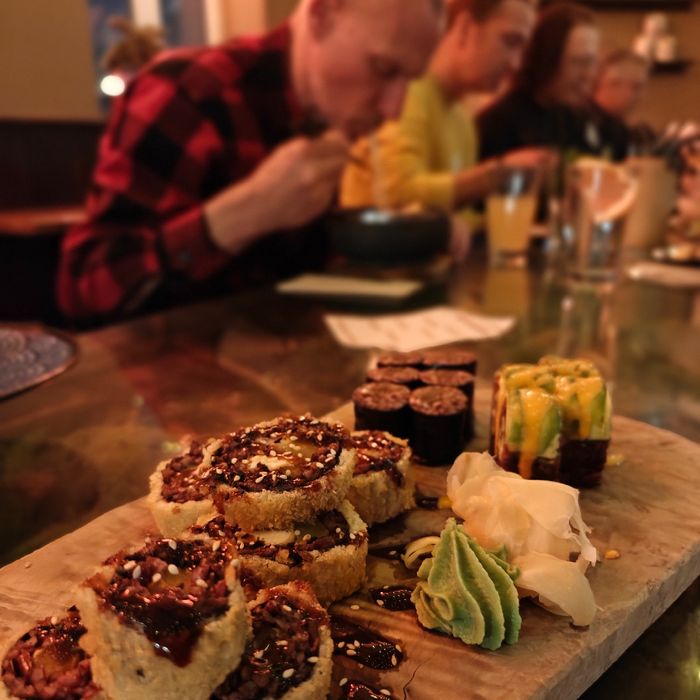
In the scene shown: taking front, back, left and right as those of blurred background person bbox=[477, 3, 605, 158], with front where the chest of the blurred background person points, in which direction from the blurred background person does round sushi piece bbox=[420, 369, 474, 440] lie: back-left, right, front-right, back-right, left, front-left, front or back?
front-right

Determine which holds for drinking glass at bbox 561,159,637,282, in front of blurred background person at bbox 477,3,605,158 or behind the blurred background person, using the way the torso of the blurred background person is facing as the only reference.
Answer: in front

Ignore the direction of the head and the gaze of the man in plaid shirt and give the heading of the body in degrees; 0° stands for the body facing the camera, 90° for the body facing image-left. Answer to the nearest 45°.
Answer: approximately 270°

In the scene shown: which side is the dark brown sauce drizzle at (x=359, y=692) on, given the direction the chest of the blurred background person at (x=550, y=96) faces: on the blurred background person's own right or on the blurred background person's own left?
on the blurred background person's own right

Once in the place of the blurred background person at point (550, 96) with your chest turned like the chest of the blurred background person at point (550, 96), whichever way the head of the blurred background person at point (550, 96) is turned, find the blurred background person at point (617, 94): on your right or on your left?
on your left

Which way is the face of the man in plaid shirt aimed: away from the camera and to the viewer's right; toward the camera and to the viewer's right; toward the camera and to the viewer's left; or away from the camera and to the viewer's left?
toward the camera and to the viewer's right

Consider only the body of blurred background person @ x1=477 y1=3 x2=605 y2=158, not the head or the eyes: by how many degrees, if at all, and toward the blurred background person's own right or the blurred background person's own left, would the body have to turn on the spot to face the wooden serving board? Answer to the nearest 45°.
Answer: approximately 45° to the blurred background person's own right

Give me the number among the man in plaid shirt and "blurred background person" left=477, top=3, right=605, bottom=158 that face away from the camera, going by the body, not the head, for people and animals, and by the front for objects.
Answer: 0

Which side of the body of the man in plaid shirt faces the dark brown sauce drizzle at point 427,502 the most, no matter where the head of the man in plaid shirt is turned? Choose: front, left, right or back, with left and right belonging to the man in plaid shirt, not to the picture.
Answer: right

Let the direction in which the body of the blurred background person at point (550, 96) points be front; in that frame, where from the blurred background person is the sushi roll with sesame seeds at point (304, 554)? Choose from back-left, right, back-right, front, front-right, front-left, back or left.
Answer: front-right

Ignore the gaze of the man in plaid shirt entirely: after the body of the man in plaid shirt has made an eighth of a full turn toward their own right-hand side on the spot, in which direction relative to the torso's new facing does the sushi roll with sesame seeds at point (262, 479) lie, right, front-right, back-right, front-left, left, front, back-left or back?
front-right
